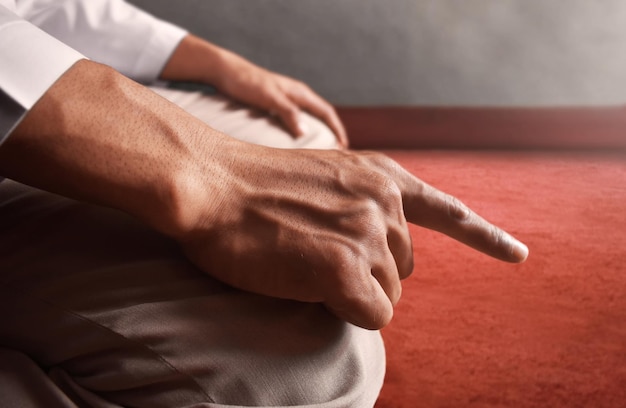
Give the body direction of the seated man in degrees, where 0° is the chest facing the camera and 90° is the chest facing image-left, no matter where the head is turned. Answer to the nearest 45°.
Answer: approximately 270°
